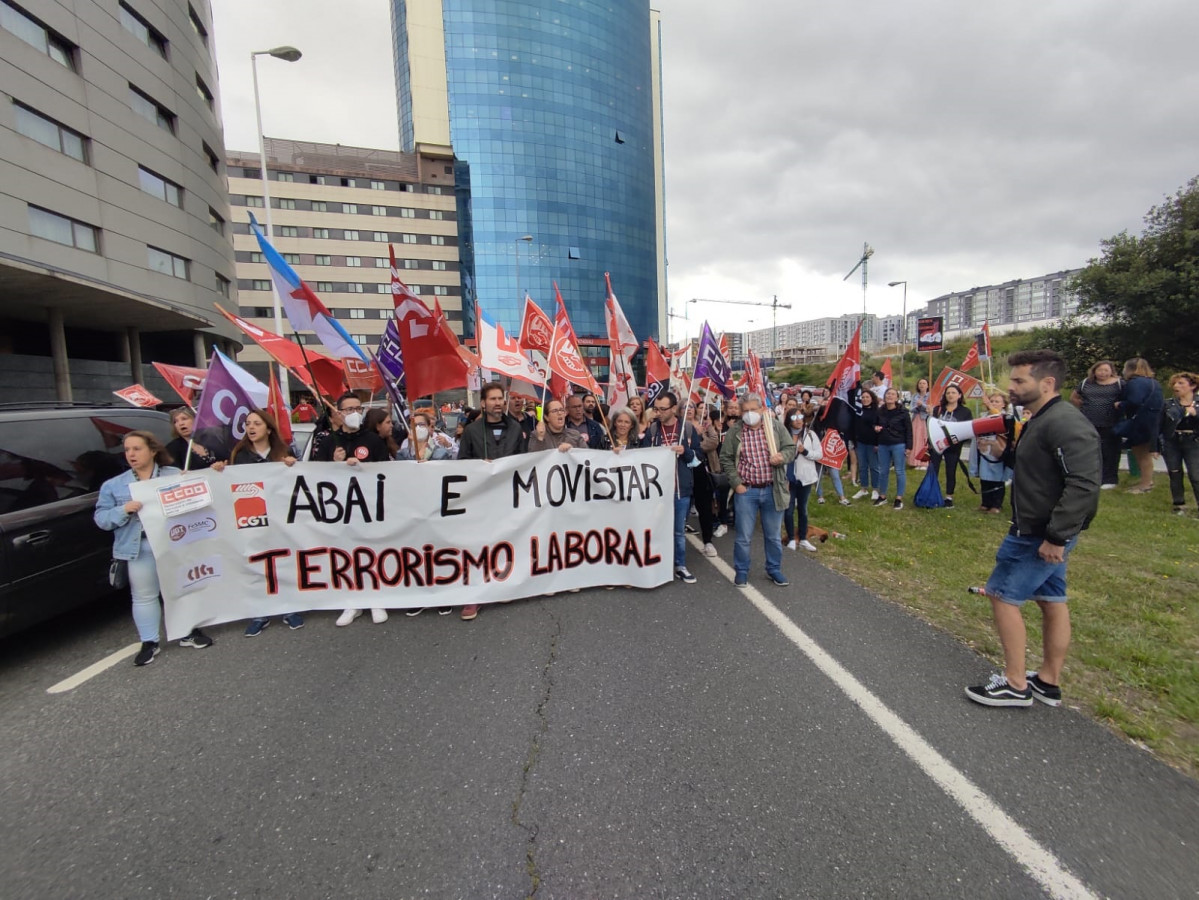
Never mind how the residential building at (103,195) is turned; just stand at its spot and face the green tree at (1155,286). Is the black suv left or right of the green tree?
right

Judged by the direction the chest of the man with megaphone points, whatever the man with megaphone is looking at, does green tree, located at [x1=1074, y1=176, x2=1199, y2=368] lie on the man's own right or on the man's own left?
on the man's own right

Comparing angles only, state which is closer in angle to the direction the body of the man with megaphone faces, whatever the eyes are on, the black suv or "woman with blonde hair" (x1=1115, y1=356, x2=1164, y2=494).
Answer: the black suv

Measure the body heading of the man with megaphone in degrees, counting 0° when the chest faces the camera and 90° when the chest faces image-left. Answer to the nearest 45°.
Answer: approximately 90°

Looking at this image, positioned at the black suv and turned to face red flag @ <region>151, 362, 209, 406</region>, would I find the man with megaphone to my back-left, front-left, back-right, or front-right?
back-right
